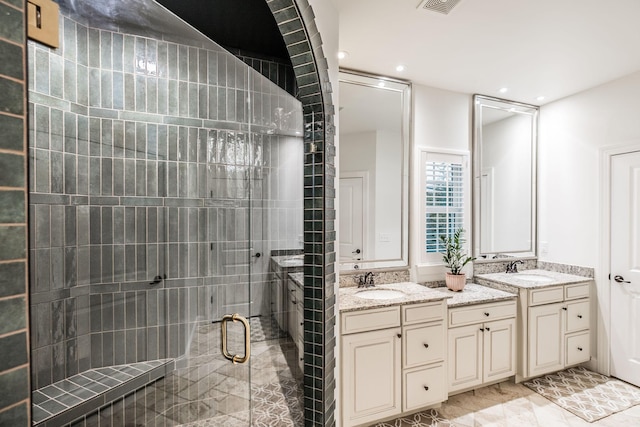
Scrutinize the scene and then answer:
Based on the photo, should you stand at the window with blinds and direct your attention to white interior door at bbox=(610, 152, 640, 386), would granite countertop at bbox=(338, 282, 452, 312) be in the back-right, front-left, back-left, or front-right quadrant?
back-right

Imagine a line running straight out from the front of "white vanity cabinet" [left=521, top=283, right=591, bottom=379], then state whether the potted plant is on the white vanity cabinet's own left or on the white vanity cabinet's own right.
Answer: on the white vanity cabinet's own right

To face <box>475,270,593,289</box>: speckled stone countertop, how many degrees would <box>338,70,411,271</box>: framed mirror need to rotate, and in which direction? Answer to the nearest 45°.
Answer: approximately 45° to its left

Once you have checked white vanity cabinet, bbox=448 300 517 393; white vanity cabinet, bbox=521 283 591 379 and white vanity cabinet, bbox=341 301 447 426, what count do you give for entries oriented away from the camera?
0

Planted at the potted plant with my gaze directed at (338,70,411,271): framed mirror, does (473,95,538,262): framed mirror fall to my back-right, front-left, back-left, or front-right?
back-right

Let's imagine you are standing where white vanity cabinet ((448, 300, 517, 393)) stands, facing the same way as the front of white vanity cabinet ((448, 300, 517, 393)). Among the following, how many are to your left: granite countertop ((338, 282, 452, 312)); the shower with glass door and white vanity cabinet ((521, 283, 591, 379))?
1

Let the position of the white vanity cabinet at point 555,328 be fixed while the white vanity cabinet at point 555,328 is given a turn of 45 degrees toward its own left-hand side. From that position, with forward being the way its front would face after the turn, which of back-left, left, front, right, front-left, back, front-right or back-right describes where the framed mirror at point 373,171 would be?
back-right

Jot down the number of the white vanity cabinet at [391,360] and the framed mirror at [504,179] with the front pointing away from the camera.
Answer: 0

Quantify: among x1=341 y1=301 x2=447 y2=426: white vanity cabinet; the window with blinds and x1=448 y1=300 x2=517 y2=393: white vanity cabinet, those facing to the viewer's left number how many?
0

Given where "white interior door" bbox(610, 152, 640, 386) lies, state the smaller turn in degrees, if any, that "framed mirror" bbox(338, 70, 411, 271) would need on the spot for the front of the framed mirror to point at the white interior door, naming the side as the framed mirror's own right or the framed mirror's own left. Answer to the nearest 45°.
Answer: approximately 45° to the framed mirror's own left

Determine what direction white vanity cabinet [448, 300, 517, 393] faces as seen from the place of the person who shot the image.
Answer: facing the viewer and to the right of the viewer
